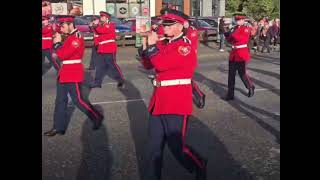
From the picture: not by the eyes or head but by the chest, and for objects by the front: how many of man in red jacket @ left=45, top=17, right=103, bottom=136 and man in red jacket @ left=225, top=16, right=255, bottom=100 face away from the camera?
0

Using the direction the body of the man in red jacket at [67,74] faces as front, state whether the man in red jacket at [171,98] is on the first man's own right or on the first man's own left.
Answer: on the first man's own left

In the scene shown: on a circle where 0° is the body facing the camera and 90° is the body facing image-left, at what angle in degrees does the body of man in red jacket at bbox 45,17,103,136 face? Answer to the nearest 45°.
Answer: approximately 90°

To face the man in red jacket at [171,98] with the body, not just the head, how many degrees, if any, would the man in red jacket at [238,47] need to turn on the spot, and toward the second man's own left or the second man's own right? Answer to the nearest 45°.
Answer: approximately 45° to the second man's own left

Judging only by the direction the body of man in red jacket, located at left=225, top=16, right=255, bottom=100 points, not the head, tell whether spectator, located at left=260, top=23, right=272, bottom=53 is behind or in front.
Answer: behind

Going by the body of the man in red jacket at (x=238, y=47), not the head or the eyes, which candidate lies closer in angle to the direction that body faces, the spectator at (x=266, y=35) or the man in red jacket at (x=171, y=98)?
the man in red jacket

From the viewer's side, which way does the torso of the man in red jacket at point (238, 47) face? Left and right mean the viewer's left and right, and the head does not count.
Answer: facing the viewer and to the left of the viewer

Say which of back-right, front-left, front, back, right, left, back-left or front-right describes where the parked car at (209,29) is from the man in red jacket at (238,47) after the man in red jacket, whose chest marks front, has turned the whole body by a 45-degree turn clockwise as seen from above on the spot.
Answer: right

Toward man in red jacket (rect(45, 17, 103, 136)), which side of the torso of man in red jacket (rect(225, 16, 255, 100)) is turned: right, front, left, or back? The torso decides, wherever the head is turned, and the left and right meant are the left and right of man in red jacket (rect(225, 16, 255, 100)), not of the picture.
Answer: front

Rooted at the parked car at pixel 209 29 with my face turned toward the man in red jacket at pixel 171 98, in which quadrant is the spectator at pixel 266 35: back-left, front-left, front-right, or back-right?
front-left
